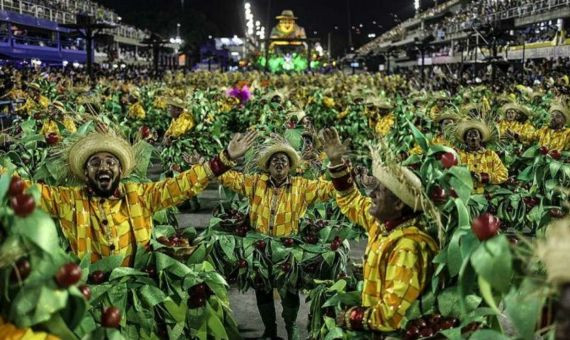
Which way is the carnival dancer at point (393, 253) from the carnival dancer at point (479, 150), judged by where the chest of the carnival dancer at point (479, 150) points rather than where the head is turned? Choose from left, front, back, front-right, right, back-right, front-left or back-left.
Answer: front

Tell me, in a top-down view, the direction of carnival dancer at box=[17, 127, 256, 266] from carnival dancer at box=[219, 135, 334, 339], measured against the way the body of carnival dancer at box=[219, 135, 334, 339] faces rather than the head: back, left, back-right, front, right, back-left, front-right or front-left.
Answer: front-right

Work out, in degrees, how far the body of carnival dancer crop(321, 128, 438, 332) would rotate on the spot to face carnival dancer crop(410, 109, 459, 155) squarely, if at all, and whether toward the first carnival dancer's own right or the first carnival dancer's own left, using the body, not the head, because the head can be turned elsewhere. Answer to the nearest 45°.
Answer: approximately 90° to the first carnival dancer's own right

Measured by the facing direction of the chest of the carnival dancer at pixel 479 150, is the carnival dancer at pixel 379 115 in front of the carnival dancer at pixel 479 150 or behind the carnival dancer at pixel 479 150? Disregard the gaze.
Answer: behind

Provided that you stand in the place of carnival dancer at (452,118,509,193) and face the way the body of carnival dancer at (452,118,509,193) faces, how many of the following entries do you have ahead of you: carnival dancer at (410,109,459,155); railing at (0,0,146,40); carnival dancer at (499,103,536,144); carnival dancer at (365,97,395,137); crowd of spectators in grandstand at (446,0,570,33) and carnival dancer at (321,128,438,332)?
1

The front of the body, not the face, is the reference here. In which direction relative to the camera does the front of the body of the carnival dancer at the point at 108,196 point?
toward the camera

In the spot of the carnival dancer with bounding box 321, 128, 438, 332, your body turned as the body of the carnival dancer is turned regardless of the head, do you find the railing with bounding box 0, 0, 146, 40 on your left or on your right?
on your right

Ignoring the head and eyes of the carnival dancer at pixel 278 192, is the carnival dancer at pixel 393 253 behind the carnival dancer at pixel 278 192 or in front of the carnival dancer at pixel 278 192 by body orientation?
in front

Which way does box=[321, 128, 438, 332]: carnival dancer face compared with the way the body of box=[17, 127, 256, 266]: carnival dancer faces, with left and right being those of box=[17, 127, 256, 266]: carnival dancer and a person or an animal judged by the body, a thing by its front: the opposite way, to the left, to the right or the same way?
to the right

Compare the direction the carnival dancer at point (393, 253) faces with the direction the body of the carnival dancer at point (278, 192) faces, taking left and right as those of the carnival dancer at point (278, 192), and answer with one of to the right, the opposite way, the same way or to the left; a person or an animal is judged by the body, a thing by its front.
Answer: to the right

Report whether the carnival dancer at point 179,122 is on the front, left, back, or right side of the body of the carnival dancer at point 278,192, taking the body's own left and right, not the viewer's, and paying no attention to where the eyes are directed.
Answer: back
